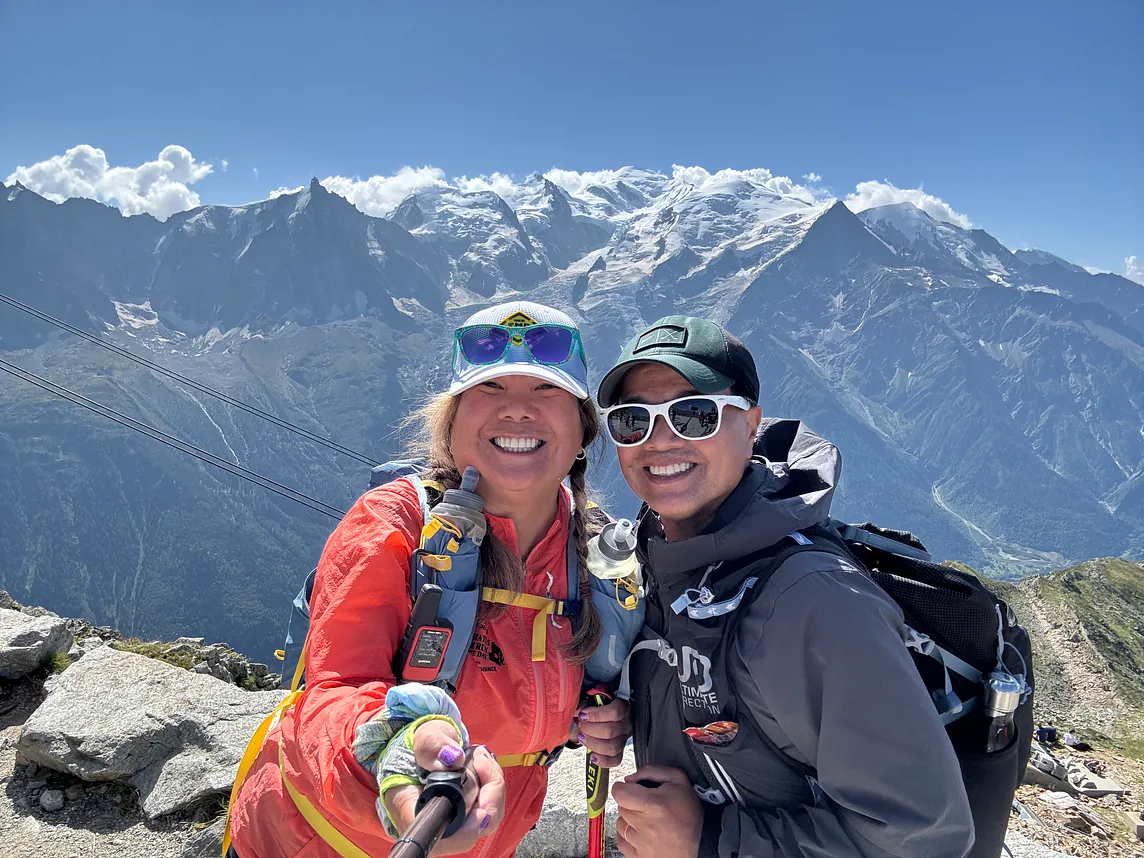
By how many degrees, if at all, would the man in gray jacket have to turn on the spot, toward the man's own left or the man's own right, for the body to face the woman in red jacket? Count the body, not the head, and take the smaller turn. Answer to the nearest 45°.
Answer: approximately 45° to the man's own right

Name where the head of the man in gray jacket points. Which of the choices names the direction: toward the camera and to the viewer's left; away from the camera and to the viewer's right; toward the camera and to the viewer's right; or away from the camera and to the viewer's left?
toward the camera and to the viewer's left

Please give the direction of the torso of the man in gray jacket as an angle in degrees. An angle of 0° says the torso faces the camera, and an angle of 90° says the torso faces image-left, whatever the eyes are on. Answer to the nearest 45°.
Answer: approximately 45°
